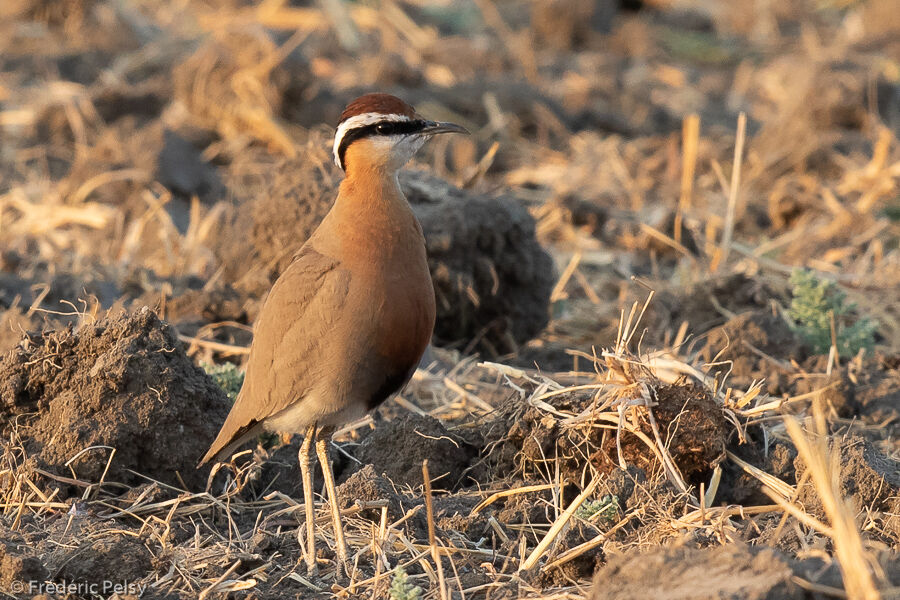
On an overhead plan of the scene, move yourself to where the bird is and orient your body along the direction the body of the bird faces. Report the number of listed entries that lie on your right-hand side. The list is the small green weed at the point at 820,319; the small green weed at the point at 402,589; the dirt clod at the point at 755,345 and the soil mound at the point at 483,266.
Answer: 1

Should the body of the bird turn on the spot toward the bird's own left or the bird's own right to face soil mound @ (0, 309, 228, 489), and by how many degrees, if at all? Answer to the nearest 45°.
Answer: approximately 180°

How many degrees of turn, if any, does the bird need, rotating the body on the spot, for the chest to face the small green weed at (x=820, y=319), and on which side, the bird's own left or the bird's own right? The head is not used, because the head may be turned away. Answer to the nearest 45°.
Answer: approximately 45° to the bird's own left

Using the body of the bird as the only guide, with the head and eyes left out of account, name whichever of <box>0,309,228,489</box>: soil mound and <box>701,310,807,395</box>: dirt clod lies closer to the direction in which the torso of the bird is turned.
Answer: the dirt clod

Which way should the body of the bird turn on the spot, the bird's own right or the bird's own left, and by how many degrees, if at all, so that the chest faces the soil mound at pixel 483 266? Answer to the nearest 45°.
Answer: approximately 90° to the bird's own left

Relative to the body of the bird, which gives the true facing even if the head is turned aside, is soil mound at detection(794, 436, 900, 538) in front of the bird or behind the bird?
in front

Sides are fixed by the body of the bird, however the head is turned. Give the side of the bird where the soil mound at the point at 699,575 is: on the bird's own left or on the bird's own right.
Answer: on the bird's own right

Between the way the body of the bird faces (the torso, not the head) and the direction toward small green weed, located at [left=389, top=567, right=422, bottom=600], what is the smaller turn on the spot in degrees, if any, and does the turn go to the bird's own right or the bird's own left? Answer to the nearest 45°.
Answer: approximately 90° to the bird's own right

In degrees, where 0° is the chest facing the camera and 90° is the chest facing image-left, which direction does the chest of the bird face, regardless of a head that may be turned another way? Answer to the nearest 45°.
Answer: approximately 270°

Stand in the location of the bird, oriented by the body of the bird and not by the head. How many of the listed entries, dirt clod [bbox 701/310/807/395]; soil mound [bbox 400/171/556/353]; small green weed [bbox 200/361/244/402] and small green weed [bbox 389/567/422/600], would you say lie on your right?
1
